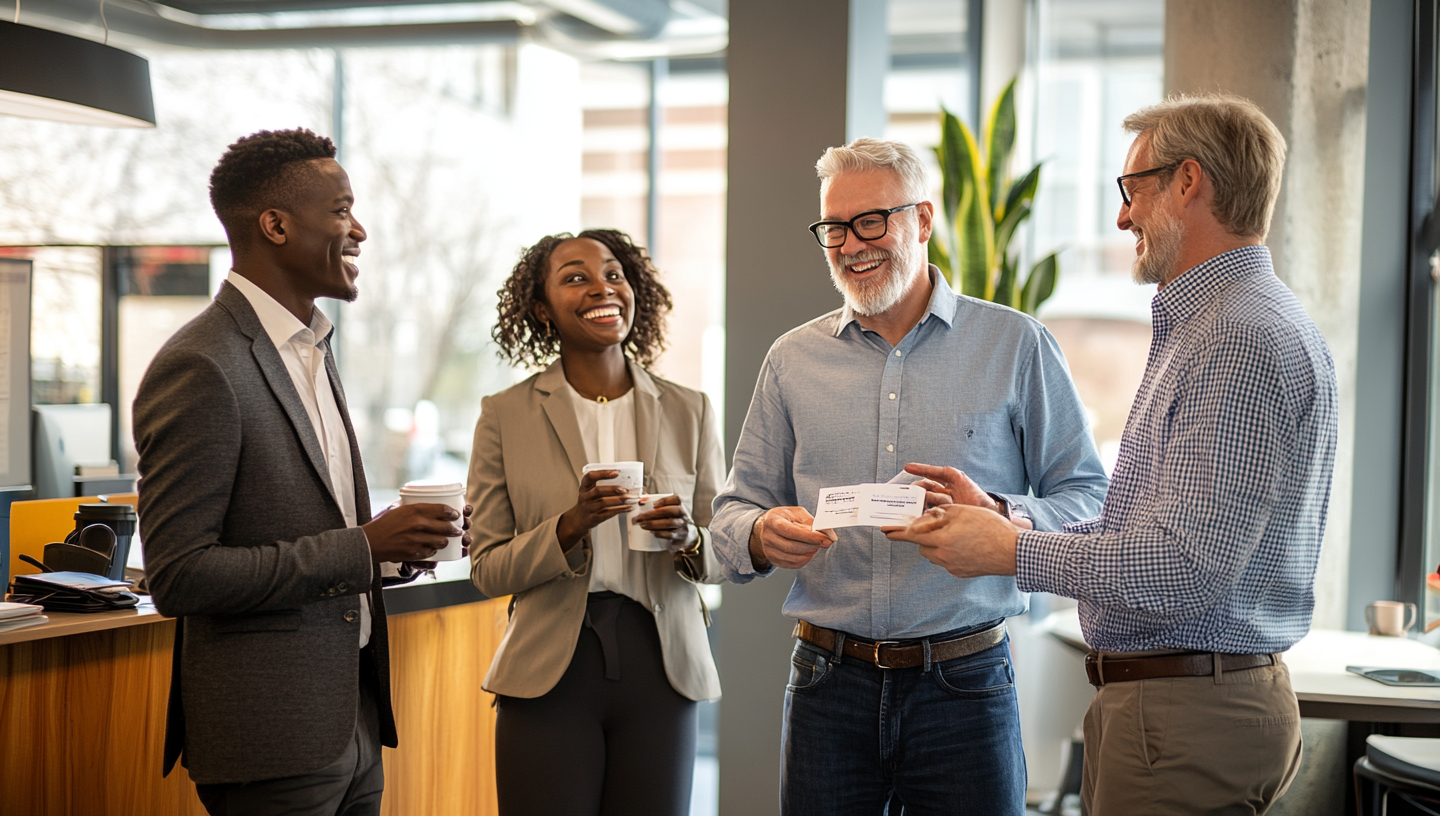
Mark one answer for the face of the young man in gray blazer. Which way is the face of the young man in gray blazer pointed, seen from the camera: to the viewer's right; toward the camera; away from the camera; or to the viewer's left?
to the viewer's right

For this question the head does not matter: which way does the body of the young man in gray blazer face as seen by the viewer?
to the viewer's right

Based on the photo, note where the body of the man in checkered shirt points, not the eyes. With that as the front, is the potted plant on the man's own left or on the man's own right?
on the man's own right

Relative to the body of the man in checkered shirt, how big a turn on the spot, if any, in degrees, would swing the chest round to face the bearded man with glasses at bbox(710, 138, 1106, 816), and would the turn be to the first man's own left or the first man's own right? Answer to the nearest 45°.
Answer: approximately 45° to the first man's own right

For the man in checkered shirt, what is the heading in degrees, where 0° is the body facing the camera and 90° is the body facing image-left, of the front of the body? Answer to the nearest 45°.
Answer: approximately 90°

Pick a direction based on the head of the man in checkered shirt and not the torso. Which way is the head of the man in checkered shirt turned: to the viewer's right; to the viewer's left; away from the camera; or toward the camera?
to the viewer's left

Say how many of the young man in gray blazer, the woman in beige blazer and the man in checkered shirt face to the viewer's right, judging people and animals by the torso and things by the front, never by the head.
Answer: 1

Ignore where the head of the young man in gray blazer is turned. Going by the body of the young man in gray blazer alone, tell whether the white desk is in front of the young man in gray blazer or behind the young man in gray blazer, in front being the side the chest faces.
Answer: in front

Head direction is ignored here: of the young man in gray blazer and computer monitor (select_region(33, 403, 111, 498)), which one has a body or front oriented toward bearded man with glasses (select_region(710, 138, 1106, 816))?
the young man in gray blazer
